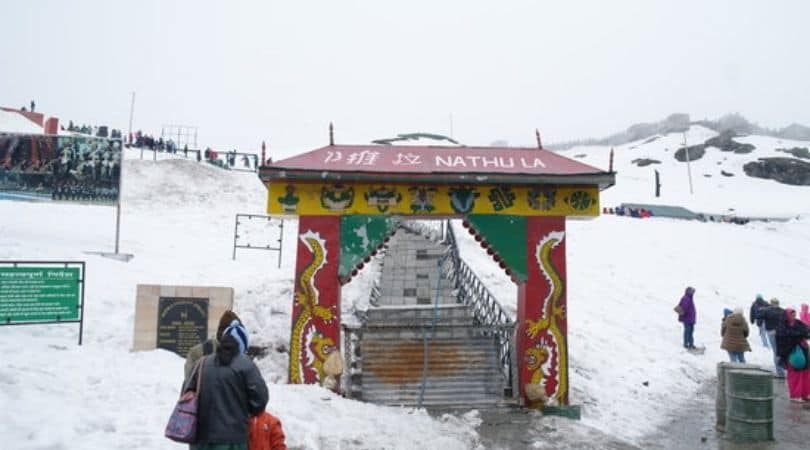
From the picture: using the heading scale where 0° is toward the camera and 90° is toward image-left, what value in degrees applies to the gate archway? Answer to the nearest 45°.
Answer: approximately 0°

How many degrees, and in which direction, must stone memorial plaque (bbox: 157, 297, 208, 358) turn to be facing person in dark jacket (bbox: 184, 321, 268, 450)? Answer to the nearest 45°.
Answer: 0° — it already faces them

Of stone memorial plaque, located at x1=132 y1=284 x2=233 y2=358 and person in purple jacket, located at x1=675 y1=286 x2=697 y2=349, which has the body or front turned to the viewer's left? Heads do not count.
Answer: the person in purple jacket

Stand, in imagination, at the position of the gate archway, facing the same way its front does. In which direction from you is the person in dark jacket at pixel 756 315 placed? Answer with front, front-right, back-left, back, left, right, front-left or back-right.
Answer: back-left

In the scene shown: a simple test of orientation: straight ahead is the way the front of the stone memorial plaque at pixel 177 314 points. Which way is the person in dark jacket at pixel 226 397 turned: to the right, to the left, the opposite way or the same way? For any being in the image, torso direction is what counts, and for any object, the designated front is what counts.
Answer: the opposite way

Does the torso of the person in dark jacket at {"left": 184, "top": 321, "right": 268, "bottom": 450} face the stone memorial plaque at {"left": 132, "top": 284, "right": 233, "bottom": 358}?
yes

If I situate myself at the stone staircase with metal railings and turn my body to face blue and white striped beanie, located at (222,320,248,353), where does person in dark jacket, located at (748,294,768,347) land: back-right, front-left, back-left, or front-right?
back-left

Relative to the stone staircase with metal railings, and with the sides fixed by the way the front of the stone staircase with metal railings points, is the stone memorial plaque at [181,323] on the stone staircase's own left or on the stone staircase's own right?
on the stone staircase's own right

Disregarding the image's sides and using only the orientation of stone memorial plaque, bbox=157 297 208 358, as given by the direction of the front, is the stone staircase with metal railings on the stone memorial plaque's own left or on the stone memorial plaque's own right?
on the stone memorial plaque's own left

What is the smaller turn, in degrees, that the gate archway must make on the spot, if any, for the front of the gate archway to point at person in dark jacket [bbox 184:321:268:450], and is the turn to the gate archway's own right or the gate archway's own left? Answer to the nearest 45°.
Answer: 0° — it already faces them

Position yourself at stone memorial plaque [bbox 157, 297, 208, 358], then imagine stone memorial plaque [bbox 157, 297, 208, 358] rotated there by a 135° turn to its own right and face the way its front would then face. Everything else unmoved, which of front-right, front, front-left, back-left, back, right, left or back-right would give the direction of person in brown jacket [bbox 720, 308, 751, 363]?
back-right

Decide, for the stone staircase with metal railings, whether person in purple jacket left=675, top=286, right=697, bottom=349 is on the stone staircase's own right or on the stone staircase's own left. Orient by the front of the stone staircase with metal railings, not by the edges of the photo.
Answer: on the stone staircase's own left
